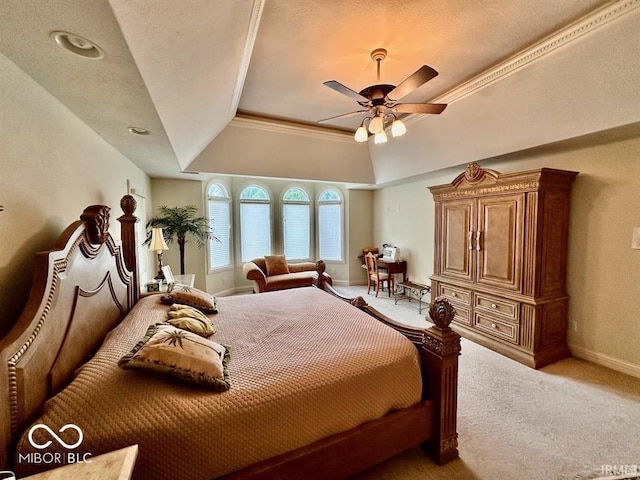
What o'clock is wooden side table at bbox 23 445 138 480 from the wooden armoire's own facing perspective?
The wooden side table is roughly at 11 o'clock from the wooden armoire.

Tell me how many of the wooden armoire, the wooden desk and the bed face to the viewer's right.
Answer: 1

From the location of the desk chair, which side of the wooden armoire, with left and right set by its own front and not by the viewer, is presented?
right

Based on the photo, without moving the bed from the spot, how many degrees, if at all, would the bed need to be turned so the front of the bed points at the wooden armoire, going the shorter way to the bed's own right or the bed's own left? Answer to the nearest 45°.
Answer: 0° — it already faces it

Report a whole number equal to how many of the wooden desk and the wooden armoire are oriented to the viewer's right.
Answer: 0

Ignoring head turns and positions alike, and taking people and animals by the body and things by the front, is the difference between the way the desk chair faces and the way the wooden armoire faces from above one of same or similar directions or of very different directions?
very different directions

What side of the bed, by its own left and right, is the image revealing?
right

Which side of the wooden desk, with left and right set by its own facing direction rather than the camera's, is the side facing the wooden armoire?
left

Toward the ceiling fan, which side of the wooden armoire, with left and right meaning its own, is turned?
front

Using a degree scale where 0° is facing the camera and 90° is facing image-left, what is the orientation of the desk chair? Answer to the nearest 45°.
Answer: approximately 225°

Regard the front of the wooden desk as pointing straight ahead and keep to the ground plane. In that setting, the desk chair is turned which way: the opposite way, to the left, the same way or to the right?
the opposite way

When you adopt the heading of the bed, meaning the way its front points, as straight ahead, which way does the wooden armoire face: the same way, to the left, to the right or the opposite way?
the opposite way

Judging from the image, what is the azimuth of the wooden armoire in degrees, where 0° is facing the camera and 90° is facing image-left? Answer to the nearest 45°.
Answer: approximately 45°

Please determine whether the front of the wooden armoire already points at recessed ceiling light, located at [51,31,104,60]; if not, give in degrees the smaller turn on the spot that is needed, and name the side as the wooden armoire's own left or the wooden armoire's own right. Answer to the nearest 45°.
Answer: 0° — it already faces it

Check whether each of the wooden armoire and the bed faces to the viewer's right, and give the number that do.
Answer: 1
